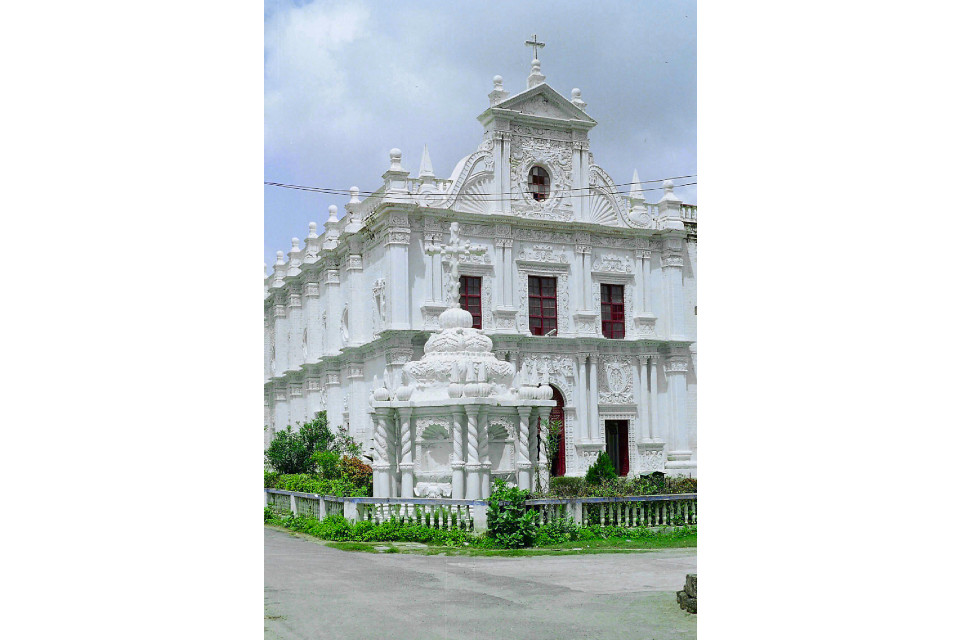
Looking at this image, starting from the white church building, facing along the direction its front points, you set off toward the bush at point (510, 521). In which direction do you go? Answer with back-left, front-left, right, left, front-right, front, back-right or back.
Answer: front-right

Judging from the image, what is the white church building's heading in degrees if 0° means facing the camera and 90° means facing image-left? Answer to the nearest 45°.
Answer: approximately 315°

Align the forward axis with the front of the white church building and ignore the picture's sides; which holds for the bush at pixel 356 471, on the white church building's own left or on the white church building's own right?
on the white church building's own right

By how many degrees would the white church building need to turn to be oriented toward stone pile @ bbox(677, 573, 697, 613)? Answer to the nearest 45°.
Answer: approximately 45° to its right

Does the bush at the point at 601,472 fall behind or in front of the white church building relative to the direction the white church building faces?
in front
